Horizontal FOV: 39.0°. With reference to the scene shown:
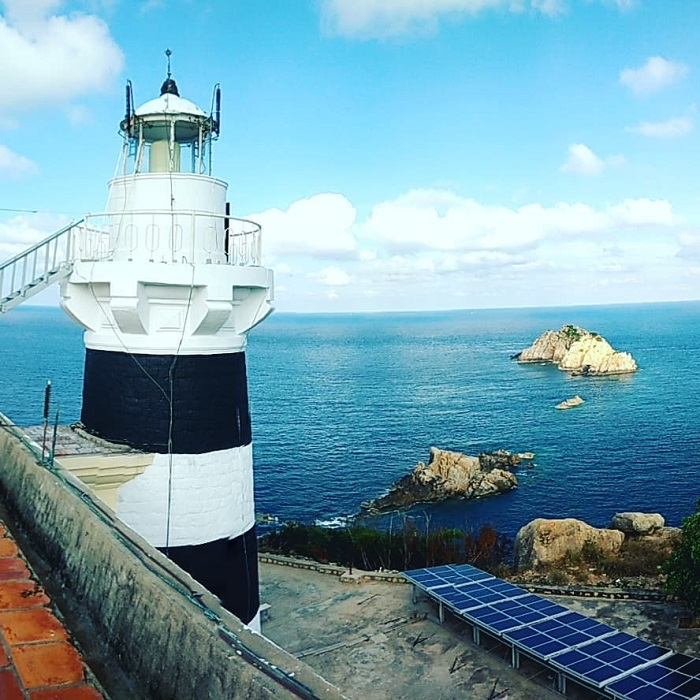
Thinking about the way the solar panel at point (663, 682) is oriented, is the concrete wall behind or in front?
in front

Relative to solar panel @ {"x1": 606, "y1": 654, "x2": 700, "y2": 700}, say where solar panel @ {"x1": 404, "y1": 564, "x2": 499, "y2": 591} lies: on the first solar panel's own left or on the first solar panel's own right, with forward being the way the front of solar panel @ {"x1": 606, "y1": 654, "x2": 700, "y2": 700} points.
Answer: on the first solar panel's own right

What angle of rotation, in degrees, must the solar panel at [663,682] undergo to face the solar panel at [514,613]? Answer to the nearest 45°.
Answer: approximately 90° to its right

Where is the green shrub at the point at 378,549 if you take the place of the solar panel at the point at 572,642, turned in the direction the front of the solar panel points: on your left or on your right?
on your right

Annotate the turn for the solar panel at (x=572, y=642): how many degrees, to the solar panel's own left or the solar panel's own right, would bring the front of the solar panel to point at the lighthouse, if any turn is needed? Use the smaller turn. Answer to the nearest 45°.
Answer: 0° — it already faces it

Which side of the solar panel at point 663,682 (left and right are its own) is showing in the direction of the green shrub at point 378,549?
right

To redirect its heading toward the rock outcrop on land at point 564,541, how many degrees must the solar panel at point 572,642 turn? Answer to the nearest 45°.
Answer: approximately 135° to its right

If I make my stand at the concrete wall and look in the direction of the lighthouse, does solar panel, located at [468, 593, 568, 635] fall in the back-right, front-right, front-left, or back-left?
front-right
